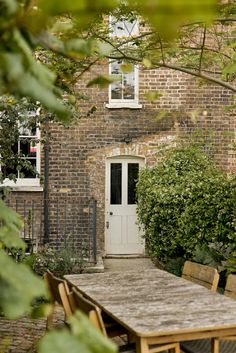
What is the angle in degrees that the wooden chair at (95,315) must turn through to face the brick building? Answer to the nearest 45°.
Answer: approximately 45° to its left

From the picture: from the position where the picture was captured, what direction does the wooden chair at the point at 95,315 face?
facing away from the viewer and to the right of the viewer

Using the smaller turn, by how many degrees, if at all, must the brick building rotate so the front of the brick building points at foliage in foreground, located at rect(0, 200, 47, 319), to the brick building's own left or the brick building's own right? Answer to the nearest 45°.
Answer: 0° — it already faces it

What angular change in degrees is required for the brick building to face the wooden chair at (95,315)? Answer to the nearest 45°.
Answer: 0° — it already faces it

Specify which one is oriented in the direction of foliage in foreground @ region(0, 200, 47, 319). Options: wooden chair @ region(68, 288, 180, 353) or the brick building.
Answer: the brick building

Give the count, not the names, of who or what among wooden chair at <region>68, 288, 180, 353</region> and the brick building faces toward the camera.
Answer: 1

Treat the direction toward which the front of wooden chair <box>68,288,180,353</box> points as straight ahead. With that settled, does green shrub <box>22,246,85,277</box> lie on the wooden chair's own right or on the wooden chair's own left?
on the wooden chair's own left

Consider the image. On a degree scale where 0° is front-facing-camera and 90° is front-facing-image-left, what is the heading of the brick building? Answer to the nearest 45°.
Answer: approximately 0°
